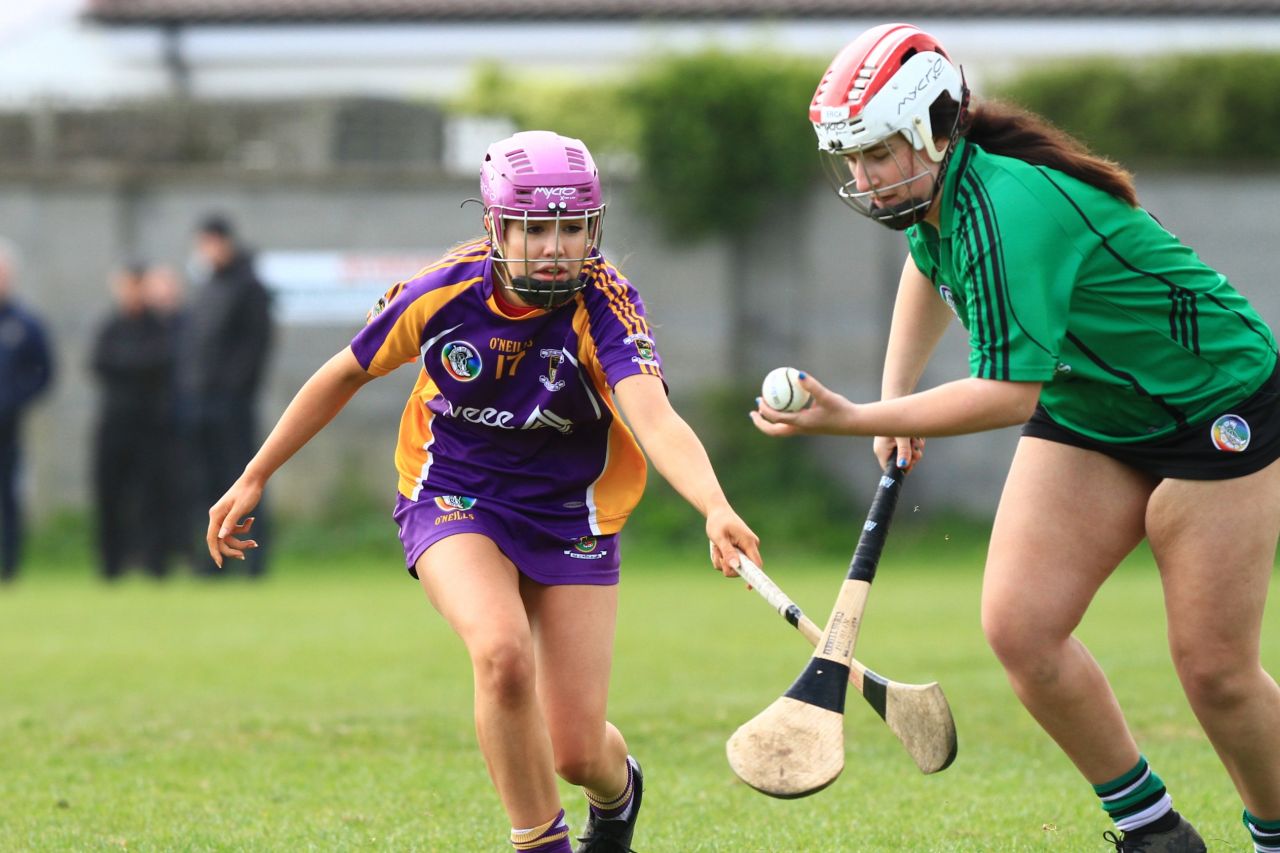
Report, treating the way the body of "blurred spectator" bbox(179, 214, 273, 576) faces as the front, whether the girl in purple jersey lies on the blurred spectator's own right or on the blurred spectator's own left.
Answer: on the blurred spectator's own left

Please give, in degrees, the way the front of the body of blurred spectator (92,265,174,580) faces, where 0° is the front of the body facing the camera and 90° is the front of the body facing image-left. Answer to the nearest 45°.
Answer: approximately 0°

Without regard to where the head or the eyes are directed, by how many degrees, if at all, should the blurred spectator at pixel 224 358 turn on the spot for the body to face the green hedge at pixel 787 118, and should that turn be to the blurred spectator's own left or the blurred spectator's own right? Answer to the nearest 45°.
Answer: approximately 135° to the blurred spectator's own left

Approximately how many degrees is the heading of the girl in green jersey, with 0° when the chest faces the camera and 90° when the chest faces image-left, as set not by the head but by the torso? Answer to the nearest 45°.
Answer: approximately 45°

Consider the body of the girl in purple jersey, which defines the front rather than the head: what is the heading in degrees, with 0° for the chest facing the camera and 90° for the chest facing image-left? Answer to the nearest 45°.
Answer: approximately 0°

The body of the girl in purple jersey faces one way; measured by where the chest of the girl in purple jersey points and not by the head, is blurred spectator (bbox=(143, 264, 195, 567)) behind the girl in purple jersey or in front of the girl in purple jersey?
behind

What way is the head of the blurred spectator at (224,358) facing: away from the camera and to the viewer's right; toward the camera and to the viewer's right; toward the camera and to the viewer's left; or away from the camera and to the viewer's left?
toward the camera and to the viewer's left

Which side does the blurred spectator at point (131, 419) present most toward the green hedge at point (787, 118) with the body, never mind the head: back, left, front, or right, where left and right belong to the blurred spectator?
left

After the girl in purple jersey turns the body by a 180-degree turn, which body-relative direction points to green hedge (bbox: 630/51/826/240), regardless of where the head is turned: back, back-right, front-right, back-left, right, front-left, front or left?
front

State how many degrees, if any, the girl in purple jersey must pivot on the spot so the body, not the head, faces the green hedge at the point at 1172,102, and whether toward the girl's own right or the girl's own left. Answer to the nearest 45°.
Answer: approximately 135° to the girl's own left

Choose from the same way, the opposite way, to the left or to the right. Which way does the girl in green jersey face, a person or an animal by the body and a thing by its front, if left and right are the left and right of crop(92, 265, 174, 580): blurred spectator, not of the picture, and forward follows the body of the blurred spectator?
to the right

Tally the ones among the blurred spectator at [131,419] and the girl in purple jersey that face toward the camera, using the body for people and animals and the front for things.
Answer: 2
